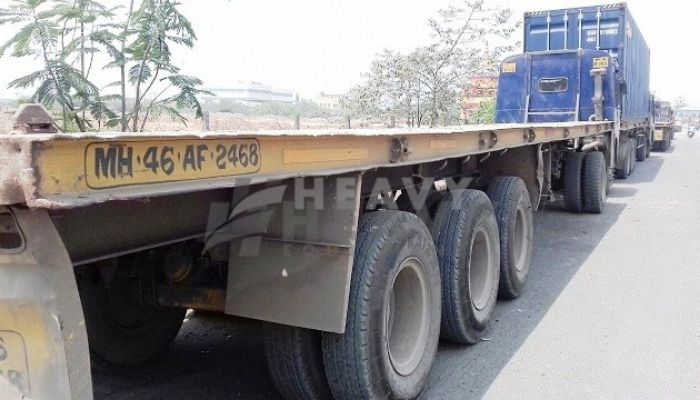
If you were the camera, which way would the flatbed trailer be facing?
facing away from the viewer and to the right of the viewer

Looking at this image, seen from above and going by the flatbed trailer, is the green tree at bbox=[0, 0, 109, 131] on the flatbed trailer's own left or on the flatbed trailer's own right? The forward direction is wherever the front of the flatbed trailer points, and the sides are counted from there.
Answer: on the flatbed trailer's own left

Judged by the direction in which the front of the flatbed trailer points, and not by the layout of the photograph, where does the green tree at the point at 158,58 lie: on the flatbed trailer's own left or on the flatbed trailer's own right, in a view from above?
on the flatbed trailer's own left

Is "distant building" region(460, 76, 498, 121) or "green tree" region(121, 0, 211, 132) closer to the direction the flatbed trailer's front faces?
the distant building

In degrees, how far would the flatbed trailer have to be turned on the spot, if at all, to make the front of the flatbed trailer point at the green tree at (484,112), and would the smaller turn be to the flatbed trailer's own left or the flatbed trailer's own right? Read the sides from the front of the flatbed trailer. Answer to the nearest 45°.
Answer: approximately 45° to the flatbed trailer's own left
